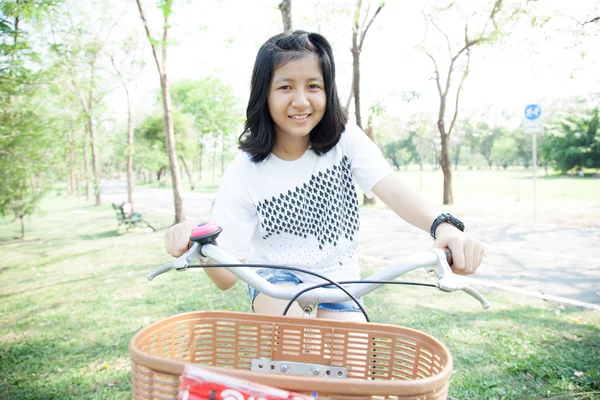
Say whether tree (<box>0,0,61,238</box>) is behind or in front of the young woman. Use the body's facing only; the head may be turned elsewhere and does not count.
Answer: behind

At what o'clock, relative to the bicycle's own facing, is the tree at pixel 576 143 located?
The tree is roughly at 7 o'clock from the bicycle.

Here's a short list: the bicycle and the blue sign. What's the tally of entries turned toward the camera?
2

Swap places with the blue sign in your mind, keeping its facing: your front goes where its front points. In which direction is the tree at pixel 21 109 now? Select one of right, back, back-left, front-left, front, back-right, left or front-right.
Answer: front-right

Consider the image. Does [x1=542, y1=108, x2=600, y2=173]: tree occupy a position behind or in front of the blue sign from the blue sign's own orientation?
behind

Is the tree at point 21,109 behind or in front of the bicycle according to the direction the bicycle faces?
behind

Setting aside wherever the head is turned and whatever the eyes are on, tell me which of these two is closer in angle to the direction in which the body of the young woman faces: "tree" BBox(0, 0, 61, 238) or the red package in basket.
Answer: the red package in basket

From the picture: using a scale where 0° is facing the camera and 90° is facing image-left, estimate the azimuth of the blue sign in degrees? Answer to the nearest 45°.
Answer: approximately 0°
